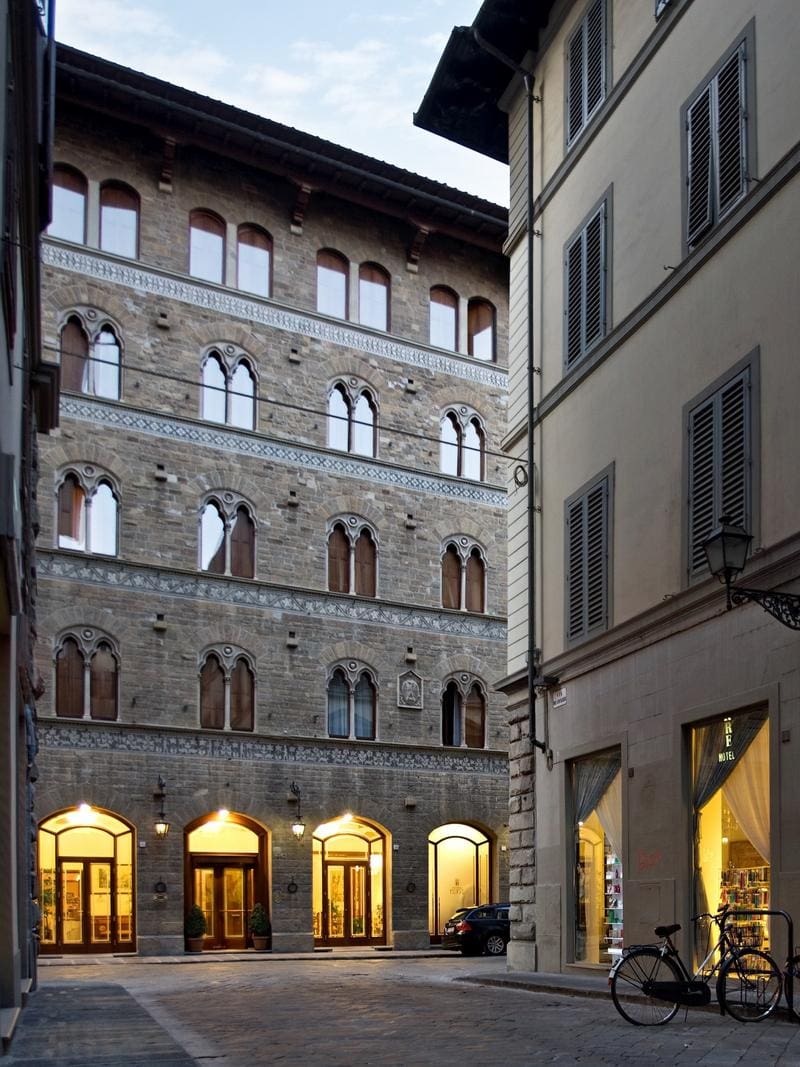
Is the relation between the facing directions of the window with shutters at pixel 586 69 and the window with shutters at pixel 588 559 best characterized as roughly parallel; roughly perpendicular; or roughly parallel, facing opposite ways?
roughly parallel

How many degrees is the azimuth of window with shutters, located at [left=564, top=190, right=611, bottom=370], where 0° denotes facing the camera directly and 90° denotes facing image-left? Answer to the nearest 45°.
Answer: approximately 45°

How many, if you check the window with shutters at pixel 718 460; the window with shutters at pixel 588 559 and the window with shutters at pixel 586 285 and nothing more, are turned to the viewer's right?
0

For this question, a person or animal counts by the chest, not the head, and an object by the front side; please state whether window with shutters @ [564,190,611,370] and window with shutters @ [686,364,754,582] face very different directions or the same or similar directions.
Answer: same or similar directions

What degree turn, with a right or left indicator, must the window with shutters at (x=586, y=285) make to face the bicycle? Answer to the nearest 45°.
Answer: approximately 45° to its left

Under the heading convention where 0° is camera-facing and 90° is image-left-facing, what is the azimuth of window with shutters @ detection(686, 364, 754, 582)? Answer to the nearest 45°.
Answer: approximately 45°

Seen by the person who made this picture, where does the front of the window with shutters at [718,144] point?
facing the viewer and to the left of the viewer
